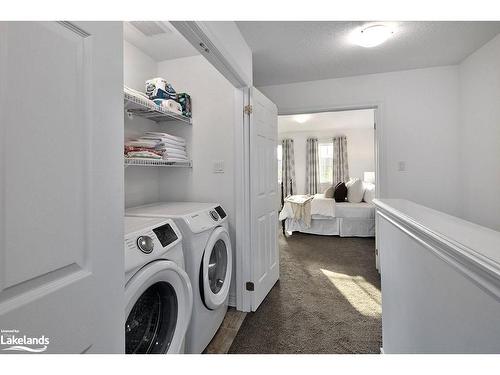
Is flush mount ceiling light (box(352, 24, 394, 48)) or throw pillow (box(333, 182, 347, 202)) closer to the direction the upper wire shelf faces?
the flush mount ceiling light

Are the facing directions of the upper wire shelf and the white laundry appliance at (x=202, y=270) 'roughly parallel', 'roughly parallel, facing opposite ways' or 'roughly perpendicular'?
roughly parallel

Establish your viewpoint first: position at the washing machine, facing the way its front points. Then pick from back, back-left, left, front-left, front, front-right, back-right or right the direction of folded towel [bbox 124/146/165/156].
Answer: back-left

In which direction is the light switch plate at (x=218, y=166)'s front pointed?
toward the camera

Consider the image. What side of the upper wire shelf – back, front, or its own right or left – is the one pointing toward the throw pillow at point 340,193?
left

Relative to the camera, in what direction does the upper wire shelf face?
facing the viewer and to the right of the viewer

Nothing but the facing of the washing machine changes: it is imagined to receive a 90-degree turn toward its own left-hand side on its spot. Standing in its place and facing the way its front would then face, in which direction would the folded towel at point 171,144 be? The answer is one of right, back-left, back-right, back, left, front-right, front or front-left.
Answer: front-left
